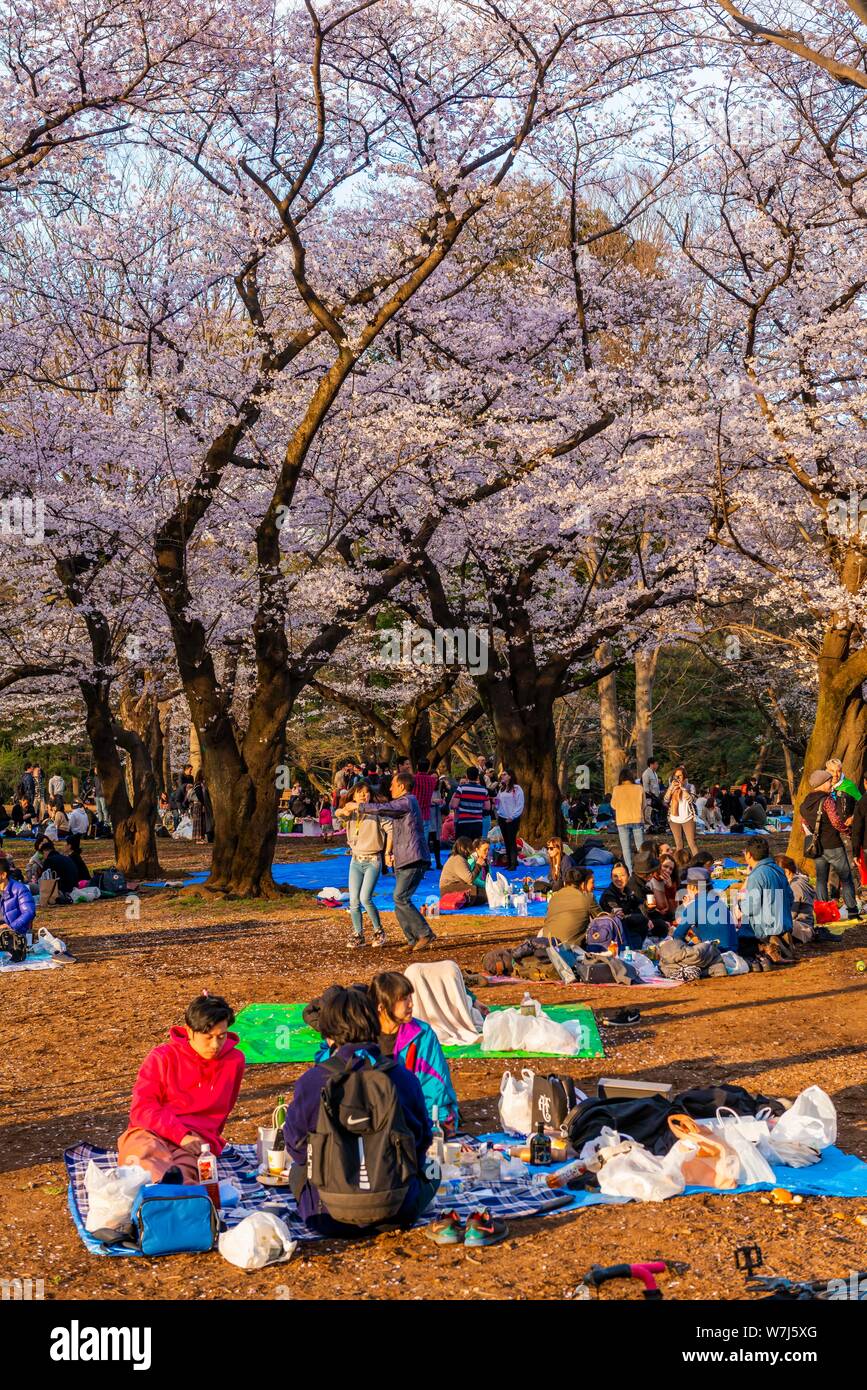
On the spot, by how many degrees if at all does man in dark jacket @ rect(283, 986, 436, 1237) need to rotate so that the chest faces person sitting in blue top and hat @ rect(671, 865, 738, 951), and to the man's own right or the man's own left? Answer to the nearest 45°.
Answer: approximately 45° to the man's own right

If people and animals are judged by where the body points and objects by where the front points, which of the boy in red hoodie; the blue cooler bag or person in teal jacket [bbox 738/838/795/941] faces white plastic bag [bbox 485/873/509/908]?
the person in teal jacket

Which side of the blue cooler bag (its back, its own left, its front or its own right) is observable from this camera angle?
front

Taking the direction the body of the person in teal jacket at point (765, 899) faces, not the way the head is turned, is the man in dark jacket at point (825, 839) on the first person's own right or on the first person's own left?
on the first person's own right

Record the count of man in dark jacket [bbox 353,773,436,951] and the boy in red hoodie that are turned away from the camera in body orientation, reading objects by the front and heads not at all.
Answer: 0

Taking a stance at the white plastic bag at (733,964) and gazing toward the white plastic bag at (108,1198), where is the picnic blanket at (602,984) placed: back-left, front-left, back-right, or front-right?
front-right

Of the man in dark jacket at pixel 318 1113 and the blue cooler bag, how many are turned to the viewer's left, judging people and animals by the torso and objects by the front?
0

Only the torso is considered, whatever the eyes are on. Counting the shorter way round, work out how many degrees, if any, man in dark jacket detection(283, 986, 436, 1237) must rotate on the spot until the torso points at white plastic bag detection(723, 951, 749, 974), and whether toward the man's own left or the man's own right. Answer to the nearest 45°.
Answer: approximately 45° to the man's own right

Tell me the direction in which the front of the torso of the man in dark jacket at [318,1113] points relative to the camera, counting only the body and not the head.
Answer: away from the camera

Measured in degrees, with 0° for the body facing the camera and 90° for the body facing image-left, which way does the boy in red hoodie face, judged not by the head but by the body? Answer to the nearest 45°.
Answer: approximately 315°

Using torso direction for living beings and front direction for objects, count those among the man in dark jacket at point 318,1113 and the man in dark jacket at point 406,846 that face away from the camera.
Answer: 1

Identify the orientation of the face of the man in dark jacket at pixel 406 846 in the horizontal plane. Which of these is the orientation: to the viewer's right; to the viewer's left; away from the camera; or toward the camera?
to the viewer's left

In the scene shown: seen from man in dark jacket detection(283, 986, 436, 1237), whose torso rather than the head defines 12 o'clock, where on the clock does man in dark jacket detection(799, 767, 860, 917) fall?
man in dark jacket detection(799, 767, 860, 917) is roughly at 1 o'clock from man in dark jacket detection(283, 986, 436, 1237).

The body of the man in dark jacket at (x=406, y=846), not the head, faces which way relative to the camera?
to the viewer's left

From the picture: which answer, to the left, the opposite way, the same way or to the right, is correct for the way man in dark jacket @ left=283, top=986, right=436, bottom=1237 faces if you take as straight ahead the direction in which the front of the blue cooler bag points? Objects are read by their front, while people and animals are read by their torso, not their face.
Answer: the opposite way

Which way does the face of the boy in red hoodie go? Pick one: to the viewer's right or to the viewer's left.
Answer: to the viewer's right

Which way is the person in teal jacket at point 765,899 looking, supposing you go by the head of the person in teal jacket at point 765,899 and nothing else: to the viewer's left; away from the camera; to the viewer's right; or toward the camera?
to the viewer's left

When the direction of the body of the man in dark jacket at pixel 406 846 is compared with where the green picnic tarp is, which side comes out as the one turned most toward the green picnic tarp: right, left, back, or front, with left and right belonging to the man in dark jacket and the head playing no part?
left

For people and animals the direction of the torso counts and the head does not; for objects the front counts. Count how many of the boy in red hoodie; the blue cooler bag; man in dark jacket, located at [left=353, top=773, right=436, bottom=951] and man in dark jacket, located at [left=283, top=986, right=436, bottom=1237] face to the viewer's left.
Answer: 1

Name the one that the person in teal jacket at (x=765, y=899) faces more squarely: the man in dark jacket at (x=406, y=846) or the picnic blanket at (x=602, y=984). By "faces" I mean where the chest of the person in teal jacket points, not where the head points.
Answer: the man in dark jacket

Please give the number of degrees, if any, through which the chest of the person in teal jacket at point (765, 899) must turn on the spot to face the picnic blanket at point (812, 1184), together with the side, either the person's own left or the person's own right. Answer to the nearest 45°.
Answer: approximately 135° to the person's own left

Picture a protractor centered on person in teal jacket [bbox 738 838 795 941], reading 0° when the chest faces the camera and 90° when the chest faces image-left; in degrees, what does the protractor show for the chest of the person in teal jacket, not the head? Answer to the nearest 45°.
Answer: approximately 135°

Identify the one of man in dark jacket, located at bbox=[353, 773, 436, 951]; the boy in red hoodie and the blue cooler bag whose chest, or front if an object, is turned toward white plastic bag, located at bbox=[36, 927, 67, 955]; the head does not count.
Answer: the man in dark jacket
